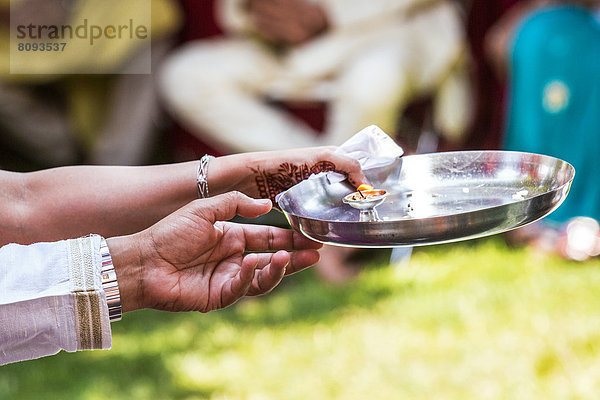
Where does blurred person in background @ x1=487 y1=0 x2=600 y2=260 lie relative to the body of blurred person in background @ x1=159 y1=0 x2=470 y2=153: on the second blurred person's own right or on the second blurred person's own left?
on the second blurred person's own left

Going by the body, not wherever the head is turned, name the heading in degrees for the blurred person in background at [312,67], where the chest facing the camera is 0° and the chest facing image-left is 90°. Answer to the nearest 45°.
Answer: approximately 45°
